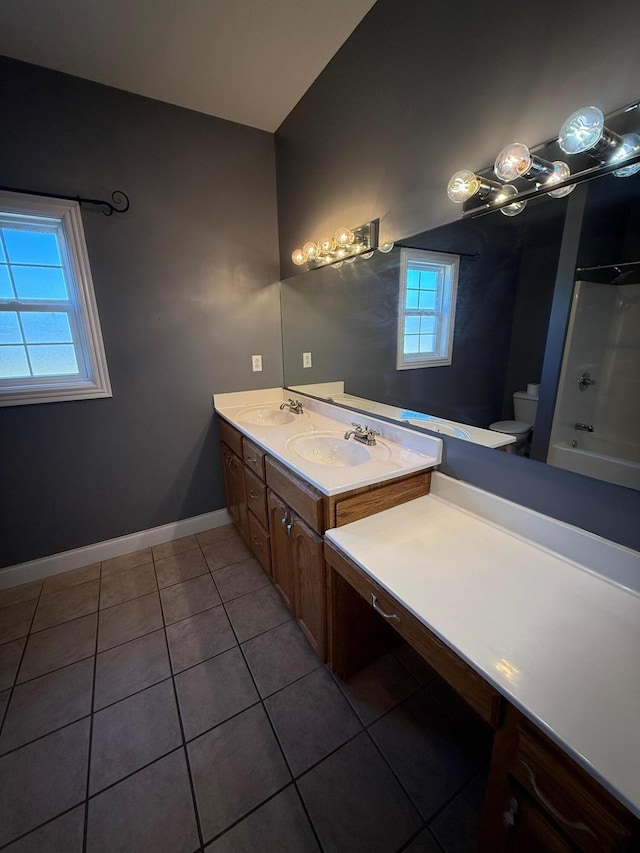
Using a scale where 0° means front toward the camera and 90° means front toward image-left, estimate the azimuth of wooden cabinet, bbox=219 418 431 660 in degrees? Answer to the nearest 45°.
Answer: approximately 45°

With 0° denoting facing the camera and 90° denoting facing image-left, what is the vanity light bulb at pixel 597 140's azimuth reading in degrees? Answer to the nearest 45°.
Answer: approximately 45°

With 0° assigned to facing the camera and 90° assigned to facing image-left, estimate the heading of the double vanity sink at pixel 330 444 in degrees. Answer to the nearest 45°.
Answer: approximately 45°

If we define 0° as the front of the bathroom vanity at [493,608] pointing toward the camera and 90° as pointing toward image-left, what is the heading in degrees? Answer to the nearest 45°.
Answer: approximately 45°
